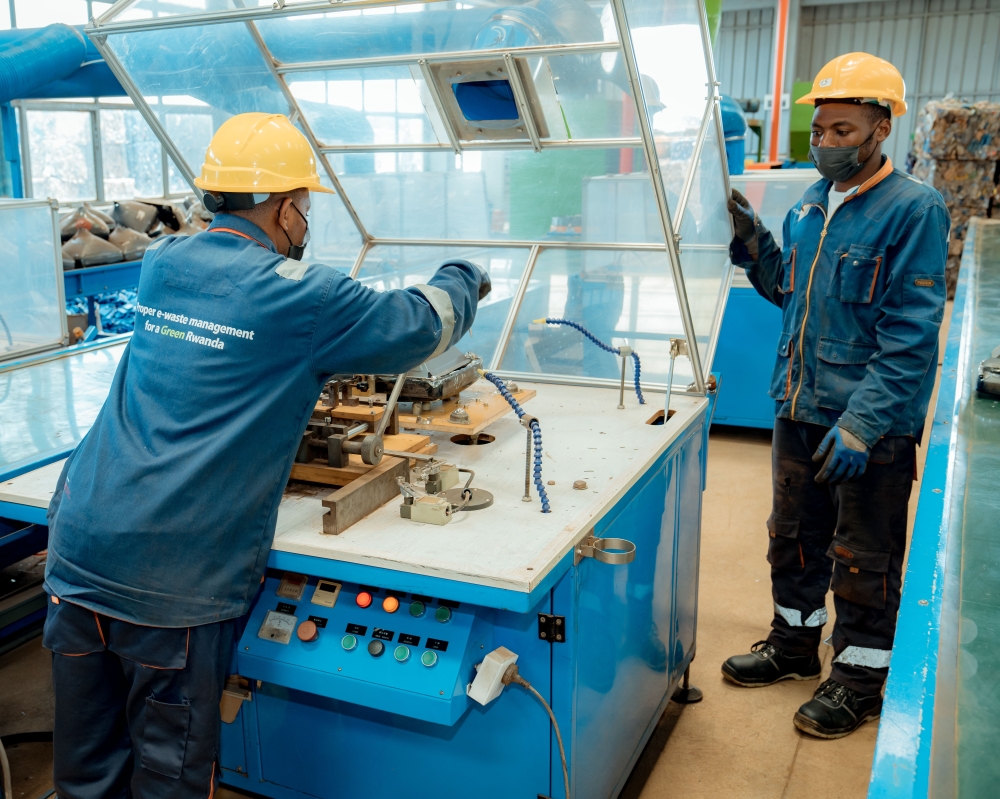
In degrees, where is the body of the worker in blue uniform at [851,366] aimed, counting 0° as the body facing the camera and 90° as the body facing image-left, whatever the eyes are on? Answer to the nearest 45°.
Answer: approximately 45°

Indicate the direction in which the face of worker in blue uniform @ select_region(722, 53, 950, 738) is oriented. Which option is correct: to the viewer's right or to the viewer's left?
to the viewer's left

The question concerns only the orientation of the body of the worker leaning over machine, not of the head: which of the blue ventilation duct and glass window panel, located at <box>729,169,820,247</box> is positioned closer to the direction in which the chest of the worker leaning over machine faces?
the glass window panel

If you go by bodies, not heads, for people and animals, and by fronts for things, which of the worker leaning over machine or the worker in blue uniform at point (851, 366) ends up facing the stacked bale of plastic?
the worker leaning over machine

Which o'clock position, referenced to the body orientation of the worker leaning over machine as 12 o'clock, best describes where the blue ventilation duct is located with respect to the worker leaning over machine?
The blue ventilation duct is roughly at 10 o'clock from the worker leaning over machine.

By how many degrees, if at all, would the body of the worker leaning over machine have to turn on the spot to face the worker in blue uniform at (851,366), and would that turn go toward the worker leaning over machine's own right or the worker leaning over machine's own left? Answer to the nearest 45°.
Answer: approximately 45° to the worker leaning over machine's own right

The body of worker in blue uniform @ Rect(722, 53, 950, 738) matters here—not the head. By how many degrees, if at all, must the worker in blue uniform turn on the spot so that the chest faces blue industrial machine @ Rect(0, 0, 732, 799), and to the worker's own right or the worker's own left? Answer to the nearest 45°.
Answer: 0° — they already face it

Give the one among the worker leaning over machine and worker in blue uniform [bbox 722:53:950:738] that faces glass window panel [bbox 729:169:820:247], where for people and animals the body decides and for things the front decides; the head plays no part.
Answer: the worker leaning over machine

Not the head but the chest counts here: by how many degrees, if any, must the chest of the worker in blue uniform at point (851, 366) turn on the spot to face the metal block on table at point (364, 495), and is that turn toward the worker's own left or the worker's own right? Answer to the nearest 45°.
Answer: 0° — they already face it

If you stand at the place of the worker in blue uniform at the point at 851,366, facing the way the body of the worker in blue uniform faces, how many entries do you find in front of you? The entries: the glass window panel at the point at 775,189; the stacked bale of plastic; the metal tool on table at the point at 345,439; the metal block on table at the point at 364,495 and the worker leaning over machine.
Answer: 3

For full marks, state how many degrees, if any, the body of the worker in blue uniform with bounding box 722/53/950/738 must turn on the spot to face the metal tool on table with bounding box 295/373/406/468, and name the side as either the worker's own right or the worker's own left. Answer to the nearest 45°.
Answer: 0° — they already face it

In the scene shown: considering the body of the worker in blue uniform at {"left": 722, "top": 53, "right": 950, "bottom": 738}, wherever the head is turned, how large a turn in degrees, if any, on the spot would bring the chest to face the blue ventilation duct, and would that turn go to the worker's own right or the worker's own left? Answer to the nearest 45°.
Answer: approximately 45° to the worker's own right

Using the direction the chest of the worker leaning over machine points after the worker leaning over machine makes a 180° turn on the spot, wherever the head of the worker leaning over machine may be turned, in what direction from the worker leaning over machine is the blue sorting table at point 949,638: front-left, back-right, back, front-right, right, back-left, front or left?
left

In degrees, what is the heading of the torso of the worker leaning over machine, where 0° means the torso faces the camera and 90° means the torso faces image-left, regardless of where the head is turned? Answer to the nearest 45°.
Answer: approximately 225°

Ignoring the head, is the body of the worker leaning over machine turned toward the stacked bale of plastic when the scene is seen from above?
yes
